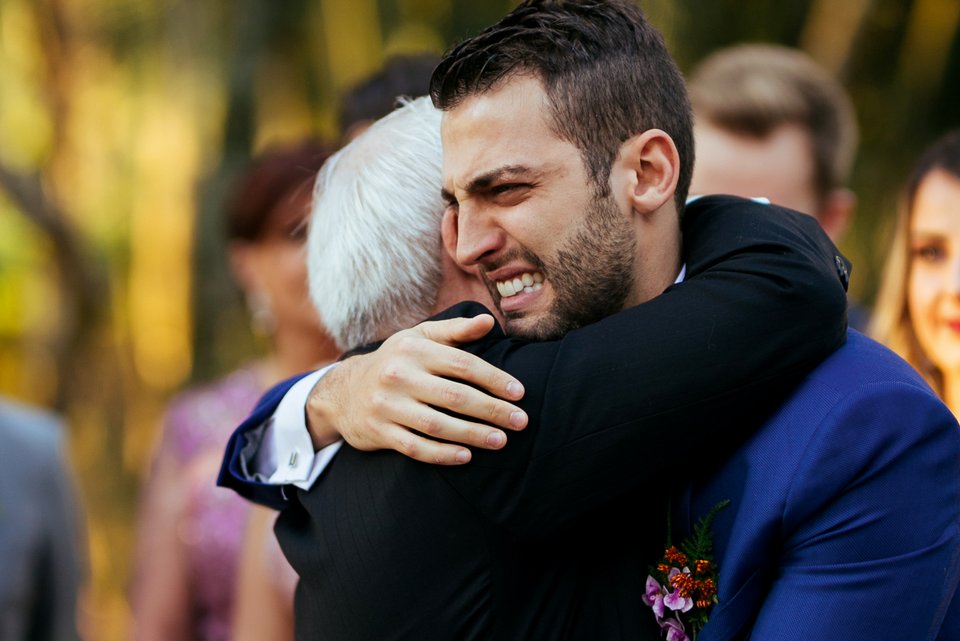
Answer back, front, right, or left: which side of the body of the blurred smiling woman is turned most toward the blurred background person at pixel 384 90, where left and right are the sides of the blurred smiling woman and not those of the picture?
right

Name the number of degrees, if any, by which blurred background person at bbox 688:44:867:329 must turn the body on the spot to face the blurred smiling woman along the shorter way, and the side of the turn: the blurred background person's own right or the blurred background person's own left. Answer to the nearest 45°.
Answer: approximately 45° to the blurred background person's own left

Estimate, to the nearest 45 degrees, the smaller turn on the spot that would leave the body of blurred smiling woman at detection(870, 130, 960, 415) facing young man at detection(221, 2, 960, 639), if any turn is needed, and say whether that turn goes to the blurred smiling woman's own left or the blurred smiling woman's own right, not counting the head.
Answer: approximately 45° to the blurred smiling woman's own right

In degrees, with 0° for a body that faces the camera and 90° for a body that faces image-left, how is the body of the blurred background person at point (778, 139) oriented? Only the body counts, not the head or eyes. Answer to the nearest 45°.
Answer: approximately 45°

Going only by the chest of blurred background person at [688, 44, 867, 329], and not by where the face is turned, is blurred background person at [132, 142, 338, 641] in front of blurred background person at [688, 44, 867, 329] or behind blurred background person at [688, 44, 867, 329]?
in front

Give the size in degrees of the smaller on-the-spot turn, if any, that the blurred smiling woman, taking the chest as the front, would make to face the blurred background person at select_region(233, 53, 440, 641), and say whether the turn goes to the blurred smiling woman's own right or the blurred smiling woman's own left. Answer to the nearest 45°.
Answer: approximately 90° to the blurred smiling woman's own right

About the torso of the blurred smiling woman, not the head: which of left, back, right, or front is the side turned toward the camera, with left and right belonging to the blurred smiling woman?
front

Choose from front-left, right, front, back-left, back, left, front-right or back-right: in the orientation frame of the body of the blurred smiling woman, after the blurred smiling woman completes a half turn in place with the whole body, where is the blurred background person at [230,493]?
left

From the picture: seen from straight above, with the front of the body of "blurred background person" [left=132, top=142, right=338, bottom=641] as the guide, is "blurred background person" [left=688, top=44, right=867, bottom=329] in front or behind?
in front

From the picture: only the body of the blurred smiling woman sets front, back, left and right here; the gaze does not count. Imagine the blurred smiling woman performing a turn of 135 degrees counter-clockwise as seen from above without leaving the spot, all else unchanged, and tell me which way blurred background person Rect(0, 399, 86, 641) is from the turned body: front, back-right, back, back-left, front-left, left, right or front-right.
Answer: back-left

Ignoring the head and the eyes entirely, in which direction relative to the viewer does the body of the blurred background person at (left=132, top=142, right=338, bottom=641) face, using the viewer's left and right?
facing the viewer and to the right of the viewer
